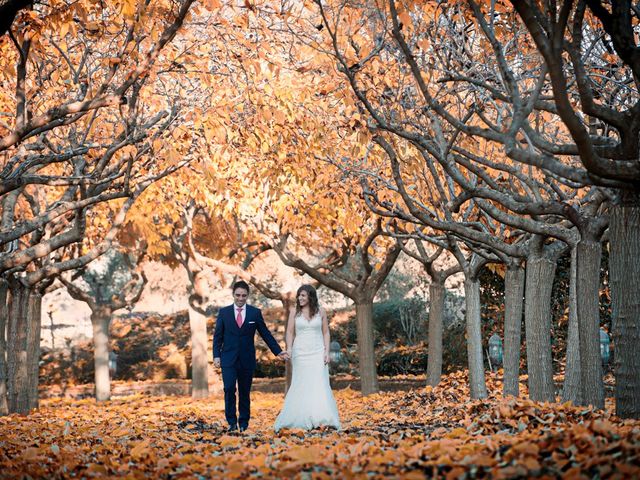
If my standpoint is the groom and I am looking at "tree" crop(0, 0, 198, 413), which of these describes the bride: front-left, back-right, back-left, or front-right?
back-right

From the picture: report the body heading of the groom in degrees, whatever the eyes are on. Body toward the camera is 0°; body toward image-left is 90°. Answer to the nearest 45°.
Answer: approximately 0°

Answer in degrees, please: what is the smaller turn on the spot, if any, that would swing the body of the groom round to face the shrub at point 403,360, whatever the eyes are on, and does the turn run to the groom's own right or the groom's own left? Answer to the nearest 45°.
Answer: approximately 180°

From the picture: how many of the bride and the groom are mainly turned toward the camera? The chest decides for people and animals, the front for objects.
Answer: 2

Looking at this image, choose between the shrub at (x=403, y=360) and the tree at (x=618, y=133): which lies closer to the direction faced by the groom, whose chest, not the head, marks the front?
the tree

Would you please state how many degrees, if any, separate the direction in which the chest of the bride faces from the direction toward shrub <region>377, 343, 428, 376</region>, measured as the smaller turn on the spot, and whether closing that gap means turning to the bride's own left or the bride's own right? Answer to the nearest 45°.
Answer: approximately 180°

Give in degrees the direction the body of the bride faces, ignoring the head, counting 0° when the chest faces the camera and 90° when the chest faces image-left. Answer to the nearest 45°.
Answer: approximately 0°

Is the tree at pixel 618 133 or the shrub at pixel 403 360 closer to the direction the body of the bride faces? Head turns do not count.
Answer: the tree

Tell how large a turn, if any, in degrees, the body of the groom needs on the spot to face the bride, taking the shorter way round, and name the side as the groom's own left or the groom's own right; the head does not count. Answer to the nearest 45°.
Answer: approximately 90° to the groom's own left
